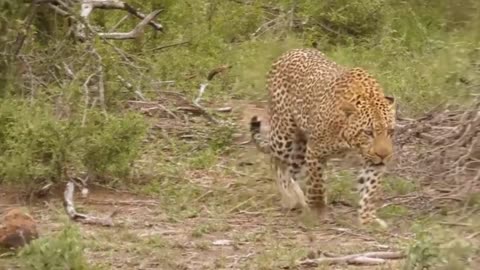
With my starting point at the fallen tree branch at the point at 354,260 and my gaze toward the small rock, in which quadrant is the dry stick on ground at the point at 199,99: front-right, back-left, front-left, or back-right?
front-right

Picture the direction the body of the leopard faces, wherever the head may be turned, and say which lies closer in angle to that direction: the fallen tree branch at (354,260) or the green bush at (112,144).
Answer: the fallen tree branch

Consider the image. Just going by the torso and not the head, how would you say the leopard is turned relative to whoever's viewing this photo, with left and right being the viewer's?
facing the viewer and to the right of the viewer

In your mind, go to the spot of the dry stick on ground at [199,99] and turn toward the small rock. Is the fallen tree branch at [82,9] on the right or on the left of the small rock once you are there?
right

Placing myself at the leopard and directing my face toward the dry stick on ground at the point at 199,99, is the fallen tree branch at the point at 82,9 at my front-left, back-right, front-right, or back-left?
front-left

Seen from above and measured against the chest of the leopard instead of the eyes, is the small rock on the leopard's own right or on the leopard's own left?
on the leopard's own right

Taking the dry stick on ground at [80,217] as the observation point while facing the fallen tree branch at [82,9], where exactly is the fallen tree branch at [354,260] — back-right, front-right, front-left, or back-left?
back-right

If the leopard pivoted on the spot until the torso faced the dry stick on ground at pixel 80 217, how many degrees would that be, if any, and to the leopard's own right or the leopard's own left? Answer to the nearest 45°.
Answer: approximately 135° to the leopard's own right

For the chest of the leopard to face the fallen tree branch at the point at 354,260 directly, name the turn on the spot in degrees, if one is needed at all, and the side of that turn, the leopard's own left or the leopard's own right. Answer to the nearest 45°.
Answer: approximately 45° to the leopard's own right

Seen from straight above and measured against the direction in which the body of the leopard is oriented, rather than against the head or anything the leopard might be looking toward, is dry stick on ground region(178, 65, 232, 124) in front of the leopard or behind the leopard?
behind

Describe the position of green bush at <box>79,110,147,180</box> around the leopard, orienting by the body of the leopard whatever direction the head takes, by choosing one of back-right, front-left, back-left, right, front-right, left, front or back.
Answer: back-right

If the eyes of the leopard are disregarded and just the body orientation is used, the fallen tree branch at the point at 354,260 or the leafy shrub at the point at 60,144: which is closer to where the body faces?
the fallen tree branch
